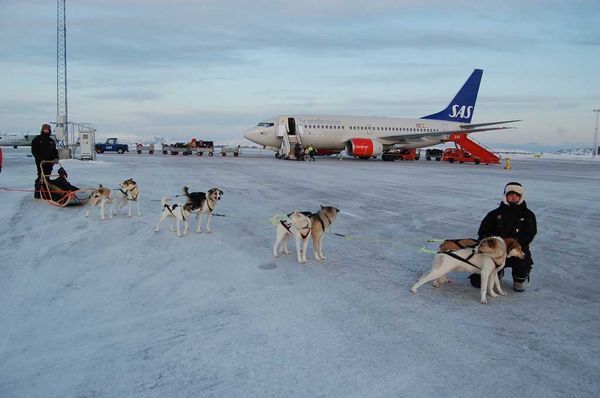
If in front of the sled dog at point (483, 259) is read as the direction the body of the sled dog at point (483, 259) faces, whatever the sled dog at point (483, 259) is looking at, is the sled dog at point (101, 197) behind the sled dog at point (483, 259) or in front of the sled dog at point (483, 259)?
behind

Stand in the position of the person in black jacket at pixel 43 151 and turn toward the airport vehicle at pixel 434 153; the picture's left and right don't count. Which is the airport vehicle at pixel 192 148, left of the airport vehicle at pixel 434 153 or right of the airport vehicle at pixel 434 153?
left

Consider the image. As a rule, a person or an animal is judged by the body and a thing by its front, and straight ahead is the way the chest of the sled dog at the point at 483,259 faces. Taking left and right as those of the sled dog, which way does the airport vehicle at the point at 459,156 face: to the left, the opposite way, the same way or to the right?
the opposite way

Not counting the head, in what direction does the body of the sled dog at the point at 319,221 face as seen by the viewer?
to the viewer's right

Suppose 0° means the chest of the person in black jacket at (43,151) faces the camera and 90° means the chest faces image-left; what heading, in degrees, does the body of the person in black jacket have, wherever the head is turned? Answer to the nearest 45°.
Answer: approximately 315°

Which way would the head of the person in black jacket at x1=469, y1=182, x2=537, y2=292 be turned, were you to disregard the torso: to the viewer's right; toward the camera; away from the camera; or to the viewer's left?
toward the camera

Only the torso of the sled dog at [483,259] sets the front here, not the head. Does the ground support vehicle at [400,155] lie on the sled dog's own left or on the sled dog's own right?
on the sled dog's own left
